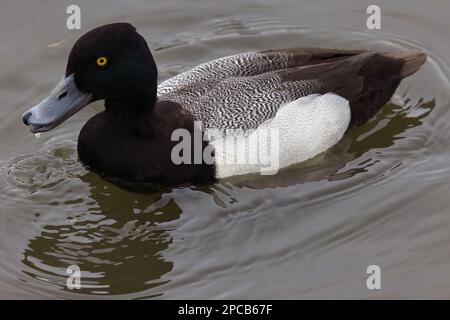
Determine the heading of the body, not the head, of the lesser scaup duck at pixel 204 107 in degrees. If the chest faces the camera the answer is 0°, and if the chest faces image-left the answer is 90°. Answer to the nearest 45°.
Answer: approximately 45°
